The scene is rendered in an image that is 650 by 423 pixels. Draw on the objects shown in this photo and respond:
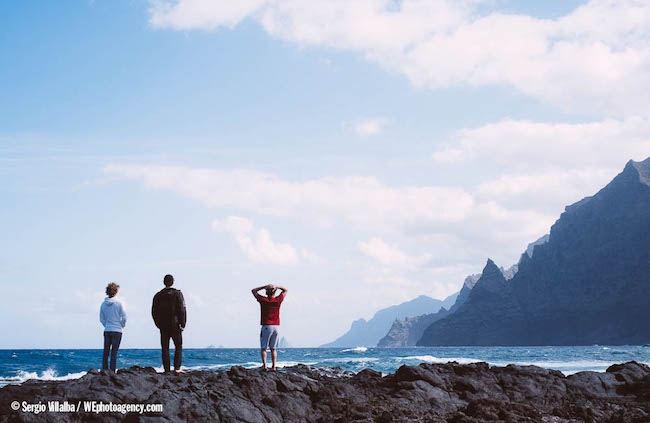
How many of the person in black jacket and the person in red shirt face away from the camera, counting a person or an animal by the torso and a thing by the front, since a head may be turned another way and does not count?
2

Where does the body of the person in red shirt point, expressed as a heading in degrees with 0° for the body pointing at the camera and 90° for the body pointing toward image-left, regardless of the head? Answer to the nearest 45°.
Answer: approximately 180°

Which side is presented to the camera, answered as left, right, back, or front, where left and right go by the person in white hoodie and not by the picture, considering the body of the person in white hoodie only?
back

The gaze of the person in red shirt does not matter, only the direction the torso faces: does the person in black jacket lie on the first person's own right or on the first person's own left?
on the first person's own left

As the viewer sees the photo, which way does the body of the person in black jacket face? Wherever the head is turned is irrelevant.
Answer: away from the camera

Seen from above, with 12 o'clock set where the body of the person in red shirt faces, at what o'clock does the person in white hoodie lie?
The person in white hoodie is roughly at 9 o'clock from the person in red shirt.

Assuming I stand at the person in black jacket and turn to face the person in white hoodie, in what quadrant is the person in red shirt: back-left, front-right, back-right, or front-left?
back-right

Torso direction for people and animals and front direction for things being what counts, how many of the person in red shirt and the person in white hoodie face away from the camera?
2
